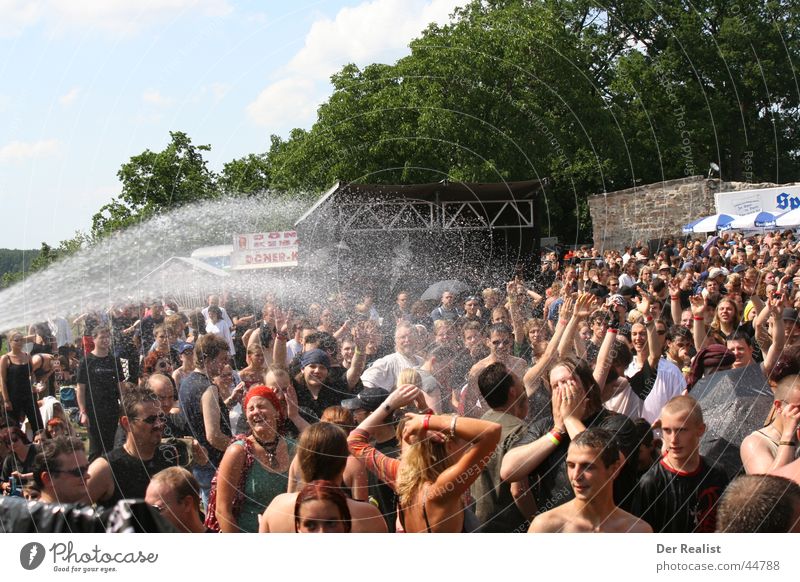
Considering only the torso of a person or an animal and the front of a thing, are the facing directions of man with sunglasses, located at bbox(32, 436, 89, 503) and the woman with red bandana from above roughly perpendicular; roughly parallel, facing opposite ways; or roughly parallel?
roughly perpendicular

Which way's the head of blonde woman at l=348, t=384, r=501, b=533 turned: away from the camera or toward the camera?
away from the camera

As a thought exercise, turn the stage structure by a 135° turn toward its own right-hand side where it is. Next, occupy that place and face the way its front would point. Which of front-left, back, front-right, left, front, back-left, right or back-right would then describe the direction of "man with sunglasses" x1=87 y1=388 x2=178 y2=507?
back-left

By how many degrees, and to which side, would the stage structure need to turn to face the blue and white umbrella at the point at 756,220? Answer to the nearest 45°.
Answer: approximately 135° to its left

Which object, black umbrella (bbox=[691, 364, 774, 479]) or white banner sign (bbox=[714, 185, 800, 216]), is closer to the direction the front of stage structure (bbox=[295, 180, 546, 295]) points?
the black umbrella

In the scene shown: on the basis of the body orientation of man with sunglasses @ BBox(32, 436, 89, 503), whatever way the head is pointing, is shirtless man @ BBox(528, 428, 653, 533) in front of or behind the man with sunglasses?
in front

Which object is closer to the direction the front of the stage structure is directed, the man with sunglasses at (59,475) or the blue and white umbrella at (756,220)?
the man with sunglasses

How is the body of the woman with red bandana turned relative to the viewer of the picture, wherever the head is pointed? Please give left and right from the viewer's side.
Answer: facing the viewer and to the right of the viewer

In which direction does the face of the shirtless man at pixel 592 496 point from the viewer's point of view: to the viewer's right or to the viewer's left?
to the viewer's left

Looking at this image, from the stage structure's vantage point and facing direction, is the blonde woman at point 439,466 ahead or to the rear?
ahead

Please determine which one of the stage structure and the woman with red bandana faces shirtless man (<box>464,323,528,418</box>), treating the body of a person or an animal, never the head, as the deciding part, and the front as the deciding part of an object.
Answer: the stage structure

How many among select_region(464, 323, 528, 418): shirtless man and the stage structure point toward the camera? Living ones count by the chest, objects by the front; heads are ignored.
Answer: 2

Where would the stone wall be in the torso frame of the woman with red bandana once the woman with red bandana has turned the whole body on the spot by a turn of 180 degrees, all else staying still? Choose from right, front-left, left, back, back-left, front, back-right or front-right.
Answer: right

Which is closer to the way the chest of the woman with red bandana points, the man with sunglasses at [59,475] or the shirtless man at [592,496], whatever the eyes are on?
the shirtless man

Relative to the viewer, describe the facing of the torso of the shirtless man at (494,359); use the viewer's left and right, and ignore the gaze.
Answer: facing the viewer

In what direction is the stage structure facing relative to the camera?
toward the camera

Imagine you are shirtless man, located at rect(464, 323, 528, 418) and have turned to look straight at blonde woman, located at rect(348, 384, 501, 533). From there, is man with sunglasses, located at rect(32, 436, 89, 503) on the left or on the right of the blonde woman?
right

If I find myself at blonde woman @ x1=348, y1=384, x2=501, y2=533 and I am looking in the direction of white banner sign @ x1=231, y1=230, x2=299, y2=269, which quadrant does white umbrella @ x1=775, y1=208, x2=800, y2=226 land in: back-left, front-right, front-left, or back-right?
front-right
